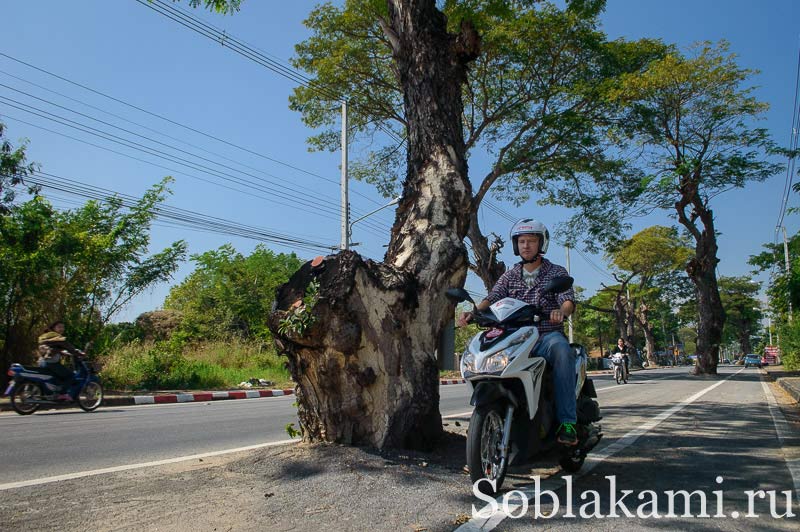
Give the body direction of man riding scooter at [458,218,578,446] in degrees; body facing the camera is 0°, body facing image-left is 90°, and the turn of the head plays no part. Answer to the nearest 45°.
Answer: approximately 45°

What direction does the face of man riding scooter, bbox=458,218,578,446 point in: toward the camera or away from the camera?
toward the camera

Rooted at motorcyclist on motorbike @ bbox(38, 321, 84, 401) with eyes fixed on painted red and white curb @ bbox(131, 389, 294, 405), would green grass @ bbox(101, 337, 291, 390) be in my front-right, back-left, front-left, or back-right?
front-left

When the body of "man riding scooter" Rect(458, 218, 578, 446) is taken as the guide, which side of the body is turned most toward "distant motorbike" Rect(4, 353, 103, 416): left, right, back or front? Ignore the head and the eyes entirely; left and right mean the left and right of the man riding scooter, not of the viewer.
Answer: right

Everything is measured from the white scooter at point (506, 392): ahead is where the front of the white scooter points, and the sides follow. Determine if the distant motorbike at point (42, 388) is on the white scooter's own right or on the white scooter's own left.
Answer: on the white scooter's own right

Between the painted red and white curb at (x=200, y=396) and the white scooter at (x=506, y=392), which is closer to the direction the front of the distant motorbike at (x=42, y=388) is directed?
the painted red and white curb

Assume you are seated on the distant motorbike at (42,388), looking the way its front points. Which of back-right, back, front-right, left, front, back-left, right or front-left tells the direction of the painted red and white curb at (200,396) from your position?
front-left

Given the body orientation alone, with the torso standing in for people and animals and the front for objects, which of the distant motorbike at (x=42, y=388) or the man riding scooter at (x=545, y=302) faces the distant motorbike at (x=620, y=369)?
the distant motorbike at (x=42, y=388)

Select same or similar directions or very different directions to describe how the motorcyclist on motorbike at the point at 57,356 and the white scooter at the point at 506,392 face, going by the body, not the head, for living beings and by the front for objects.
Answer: very different directions

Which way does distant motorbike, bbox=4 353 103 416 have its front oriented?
to the viewer's right

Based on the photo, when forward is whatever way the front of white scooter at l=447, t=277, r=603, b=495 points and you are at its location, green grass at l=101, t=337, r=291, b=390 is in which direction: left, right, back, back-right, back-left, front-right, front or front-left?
right

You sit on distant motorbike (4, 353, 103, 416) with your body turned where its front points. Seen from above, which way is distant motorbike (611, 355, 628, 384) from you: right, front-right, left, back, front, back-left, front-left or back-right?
front

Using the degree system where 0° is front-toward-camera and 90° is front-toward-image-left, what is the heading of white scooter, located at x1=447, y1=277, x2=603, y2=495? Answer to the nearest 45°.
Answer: approximately 45°

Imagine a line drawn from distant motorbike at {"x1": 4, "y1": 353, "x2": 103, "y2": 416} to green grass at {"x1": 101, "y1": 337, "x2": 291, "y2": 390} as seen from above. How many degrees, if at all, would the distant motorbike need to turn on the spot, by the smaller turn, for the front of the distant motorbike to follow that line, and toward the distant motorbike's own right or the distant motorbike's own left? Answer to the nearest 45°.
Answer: approximately 45° to the distant motorbike's own left

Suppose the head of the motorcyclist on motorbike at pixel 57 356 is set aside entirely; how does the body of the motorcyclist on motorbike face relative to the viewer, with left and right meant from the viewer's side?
facing to the right of the viewer
